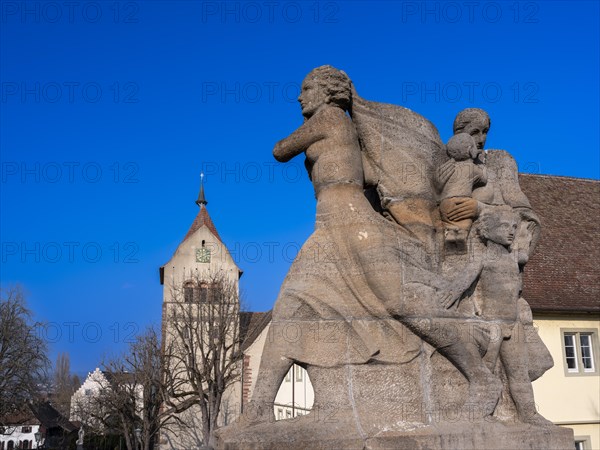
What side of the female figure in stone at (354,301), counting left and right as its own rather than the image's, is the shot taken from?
left

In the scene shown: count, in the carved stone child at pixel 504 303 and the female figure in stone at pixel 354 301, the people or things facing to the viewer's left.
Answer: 1

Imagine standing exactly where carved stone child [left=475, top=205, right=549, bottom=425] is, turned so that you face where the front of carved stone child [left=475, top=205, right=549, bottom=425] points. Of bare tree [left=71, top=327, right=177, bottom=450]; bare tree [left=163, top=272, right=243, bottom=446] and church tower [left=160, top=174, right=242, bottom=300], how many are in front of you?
0

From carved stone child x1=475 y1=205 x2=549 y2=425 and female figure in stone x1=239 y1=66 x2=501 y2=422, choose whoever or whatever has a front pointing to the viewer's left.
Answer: the female figure in stone

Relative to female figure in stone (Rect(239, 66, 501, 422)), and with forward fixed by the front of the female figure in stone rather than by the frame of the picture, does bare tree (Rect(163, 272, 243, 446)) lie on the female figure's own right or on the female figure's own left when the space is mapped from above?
on the female figure's own right

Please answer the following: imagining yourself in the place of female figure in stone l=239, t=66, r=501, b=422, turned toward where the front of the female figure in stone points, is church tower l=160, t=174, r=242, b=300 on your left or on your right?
on your right

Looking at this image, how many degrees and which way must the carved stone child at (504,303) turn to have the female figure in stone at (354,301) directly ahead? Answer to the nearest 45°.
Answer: approximately 90° to its right

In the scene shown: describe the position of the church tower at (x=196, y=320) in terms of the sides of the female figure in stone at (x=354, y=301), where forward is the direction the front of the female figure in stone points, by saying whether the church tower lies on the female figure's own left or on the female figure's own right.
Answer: on the female figure's own right
